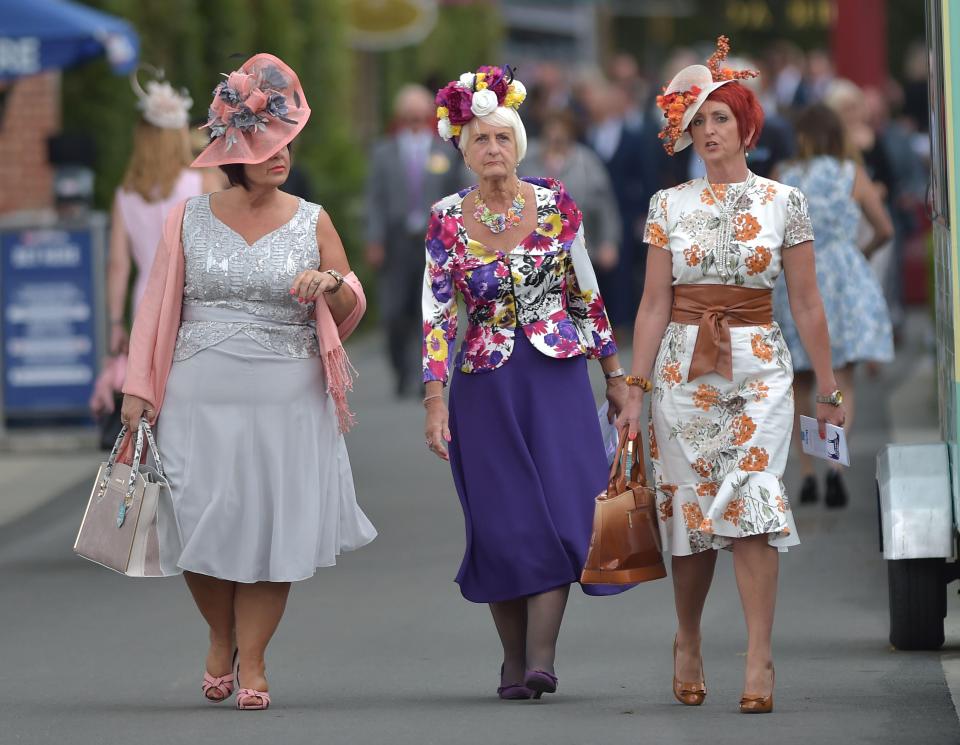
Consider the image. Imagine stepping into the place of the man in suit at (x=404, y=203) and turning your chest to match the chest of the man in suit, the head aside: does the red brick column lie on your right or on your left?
on your right

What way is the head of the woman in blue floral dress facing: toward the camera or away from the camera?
away from the camera

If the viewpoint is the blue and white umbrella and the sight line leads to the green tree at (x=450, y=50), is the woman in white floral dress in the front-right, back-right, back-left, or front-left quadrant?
back-right

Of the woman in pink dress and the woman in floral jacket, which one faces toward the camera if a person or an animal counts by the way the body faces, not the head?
the woman in floral jacket

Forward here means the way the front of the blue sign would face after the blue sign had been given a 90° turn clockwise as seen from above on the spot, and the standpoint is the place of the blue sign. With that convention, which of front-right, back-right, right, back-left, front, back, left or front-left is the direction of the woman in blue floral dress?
back-left

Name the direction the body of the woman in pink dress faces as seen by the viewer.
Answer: away from the camera

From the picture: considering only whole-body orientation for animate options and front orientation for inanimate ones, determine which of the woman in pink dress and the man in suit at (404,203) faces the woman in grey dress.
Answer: the man in suit

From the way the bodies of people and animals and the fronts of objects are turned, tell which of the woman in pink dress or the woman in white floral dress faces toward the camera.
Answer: the woman in white floral dress

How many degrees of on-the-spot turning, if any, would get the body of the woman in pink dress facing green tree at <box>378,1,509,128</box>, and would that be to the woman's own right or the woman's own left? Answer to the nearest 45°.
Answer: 0° — they already face it

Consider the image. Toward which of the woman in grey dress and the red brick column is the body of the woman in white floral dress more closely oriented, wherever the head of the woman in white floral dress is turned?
the woman in grey dress

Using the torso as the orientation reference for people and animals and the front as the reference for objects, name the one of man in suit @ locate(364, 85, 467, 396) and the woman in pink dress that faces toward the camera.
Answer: the man in suit

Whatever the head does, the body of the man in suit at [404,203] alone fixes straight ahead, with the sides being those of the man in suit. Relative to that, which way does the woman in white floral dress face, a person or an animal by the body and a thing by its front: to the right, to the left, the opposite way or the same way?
the same way

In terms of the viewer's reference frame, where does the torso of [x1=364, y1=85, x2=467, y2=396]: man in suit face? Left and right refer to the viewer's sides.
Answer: facing the viewer

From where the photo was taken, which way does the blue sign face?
toward the camera

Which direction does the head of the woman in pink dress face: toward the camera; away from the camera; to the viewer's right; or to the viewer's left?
away from the camera

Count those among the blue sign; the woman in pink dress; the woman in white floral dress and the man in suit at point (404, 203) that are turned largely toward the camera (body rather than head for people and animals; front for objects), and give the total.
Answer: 3

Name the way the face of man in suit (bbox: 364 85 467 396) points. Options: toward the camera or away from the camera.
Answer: toward the camera
